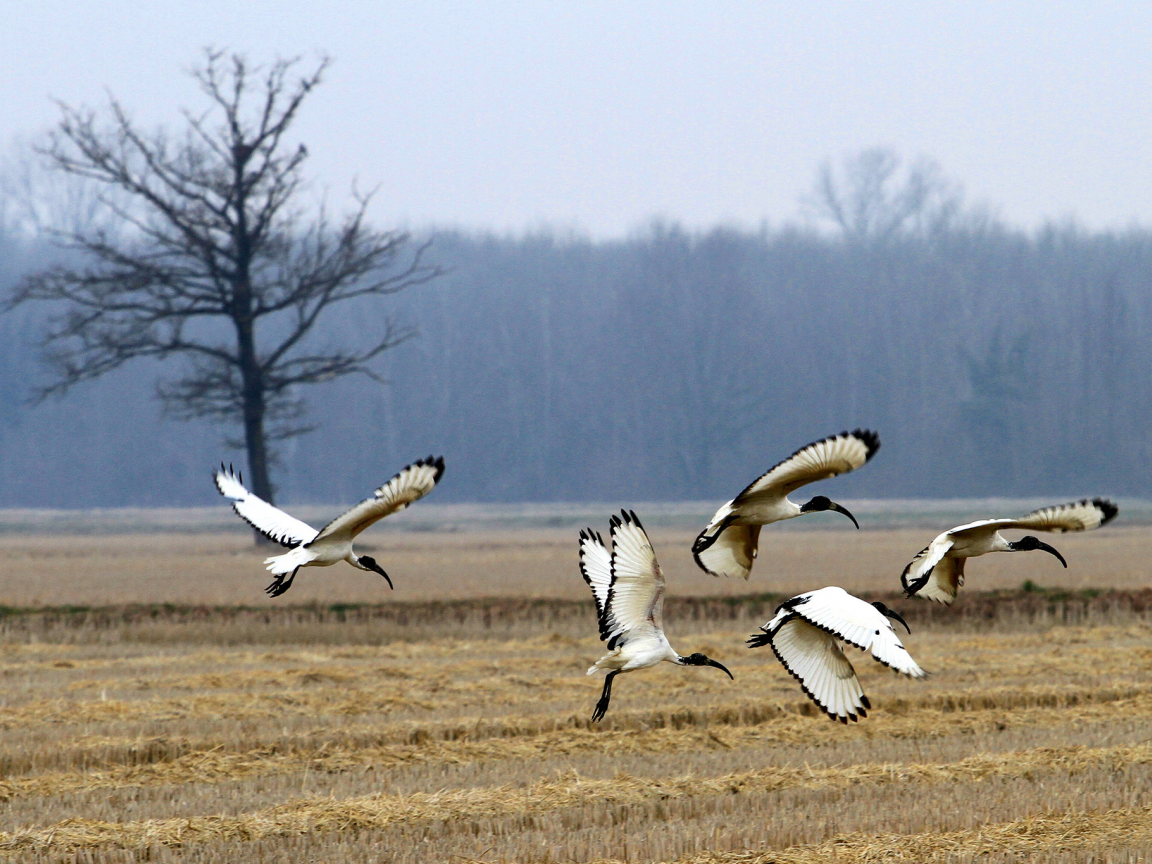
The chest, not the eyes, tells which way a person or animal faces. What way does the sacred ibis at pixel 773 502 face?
to the viewer's right

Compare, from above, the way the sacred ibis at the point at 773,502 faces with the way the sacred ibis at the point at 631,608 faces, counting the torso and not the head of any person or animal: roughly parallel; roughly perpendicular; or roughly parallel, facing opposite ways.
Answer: roughly parallel

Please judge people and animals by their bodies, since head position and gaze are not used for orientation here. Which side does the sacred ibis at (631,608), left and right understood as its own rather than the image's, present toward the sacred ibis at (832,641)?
front

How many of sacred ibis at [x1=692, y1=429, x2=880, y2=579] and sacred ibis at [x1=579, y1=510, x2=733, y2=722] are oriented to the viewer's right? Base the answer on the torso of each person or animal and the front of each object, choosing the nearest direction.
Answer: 2

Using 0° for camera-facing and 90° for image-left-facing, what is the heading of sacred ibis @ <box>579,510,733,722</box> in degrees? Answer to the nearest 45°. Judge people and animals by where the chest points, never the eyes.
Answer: approximately 270°

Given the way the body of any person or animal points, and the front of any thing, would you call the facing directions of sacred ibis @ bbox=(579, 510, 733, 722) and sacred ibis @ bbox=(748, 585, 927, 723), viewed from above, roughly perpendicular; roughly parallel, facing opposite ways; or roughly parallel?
roughly parallel

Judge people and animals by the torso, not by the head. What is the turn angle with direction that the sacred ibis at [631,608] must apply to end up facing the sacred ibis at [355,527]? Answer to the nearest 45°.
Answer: approximately 135° to its right

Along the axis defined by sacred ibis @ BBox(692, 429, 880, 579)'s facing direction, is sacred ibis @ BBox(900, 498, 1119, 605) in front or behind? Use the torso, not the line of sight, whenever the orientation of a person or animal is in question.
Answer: in front

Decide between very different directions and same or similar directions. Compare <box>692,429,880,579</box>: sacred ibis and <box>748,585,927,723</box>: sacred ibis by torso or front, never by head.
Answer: same or similar directions

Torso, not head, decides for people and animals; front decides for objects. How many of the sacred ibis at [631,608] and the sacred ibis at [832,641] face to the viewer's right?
2

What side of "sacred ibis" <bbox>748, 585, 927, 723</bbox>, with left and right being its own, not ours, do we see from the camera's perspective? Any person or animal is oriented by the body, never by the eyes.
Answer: right
